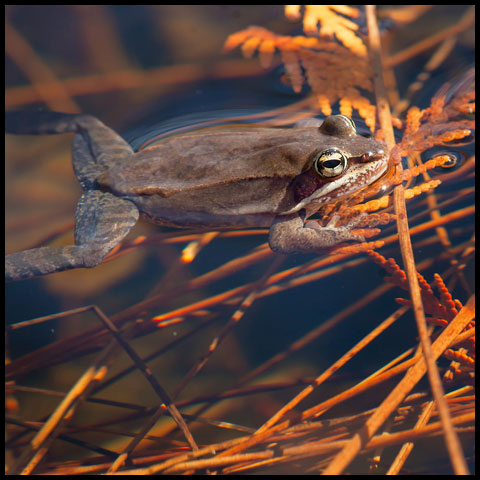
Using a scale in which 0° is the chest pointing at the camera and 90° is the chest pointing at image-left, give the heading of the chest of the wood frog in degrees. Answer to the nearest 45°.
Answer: approximately 270°

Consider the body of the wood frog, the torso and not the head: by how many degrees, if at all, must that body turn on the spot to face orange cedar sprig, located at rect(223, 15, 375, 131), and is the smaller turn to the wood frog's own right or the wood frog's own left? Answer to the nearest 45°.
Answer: approximately 45° to the wood frog's own left
